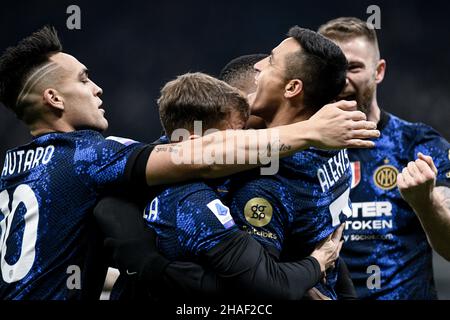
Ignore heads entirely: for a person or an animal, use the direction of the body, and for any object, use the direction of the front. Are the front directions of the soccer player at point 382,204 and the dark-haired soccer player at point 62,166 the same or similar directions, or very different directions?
very different directions

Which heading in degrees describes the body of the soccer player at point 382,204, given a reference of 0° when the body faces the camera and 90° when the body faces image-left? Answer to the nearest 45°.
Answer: approximately 45°

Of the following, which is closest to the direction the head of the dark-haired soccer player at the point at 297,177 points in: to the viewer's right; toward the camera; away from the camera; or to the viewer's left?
to the viewer's left

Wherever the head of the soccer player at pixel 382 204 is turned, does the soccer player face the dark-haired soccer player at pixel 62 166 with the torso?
yes
